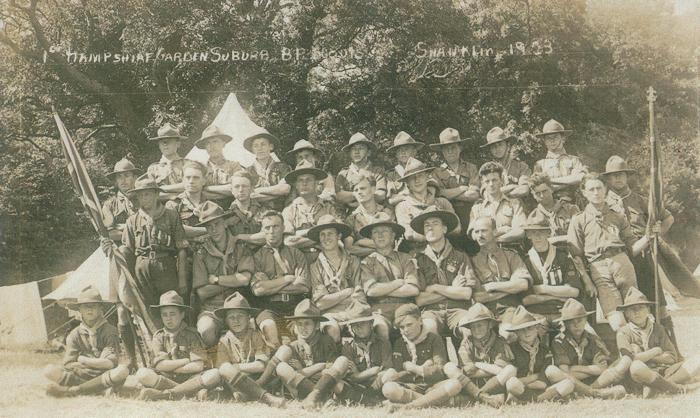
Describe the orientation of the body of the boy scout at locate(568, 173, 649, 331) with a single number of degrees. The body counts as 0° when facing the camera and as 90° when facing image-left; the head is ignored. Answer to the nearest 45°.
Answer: approximately 0°

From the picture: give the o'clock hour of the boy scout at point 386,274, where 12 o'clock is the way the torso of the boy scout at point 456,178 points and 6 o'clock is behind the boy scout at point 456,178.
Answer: the boy scout at point 386,274 is roughly at 1 o'clock from the boy scout at point 456,178.

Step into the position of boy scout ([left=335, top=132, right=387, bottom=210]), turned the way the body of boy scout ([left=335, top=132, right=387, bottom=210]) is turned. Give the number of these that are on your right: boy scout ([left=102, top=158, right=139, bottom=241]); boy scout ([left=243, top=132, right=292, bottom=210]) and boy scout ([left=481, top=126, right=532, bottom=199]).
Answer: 2

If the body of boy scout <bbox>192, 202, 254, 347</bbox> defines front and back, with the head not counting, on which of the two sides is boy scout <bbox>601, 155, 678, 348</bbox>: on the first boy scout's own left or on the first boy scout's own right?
on the first boy scout's own left

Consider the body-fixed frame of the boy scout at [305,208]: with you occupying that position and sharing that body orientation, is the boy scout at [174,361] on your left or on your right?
on your right

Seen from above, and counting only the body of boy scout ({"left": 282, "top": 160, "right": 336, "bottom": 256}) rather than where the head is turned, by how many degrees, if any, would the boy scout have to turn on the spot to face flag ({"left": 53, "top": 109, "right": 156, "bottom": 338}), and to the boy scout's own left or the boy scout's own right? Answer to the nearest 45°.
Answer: approximately 90° to the boy scout's own right
